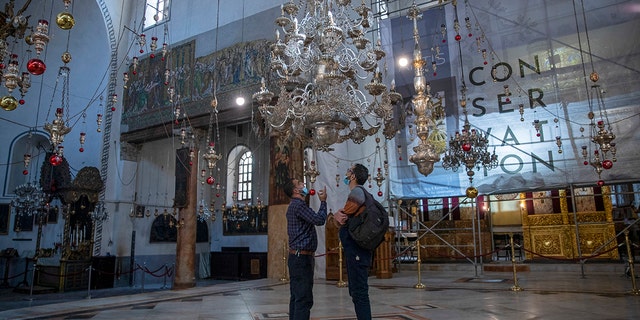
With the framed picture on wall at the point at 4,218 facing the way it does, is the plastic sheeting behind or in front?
in front

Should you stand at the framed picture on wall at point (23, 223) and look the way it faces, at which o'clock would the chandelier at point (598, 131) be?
The chandelier is roughly at 11 o'clock from the framed picture on wall.

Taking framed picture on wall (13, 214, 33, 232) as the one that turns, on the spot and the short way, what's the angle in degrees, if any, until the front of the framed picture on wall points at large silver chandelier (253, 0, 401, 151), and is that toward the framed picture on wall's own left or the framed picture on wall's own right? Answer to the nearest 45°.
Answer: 0° — it already faces it

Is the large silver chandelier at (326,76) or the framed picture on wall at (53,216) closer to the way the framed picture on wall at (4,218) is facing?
the large silver chandelier

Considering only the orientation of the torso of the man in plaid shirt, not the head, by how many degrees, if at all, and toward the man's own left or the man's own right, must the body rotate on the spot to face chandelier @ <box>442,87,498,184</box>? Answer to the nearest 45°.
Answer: approximately 45° to the man's own left

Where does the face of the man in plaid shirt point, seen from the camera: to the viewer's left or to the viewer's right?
to the viewer's right

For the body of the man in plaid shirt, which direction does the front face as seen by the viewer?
to the viewer's right

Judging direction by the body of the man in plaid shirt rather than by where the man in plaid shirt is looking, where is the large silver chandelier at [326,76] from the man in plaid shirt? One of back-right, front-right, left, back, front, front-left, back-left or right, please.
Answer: left

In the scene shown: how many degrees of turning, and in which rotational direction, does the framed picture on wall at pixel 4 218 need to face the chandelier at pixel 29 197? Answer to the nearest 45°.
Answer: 0° — it already faces it

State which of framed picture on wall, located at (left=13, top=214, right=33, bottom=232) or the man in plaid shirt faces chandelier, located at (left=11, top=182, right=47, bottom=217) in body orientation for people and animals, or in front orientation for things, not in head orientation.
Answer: the framed picture on wall

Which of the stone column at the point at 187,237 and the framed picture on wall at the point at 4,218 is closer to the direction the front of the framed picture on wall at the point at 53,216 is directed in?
the stone column

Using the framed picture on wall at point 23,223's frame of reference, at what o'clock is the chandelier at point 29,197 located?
The chandelier is roughly at 12 o'clock from the framed picture on wall.
